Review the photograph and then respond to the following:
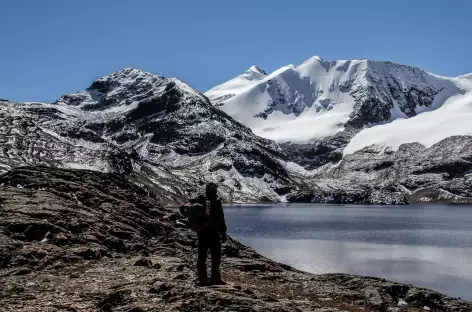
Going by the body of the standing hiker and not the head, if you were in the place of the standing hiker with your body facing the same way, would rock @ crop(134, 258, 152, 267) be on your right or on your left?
on your left

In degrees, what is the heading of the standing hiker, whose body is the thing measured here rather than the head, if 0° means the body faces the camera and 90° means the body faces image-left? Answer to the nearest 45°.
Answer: approximately 225°

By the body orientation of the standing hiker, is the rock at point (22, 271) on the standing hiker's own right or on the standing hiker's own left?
on the standing hiker's own left
